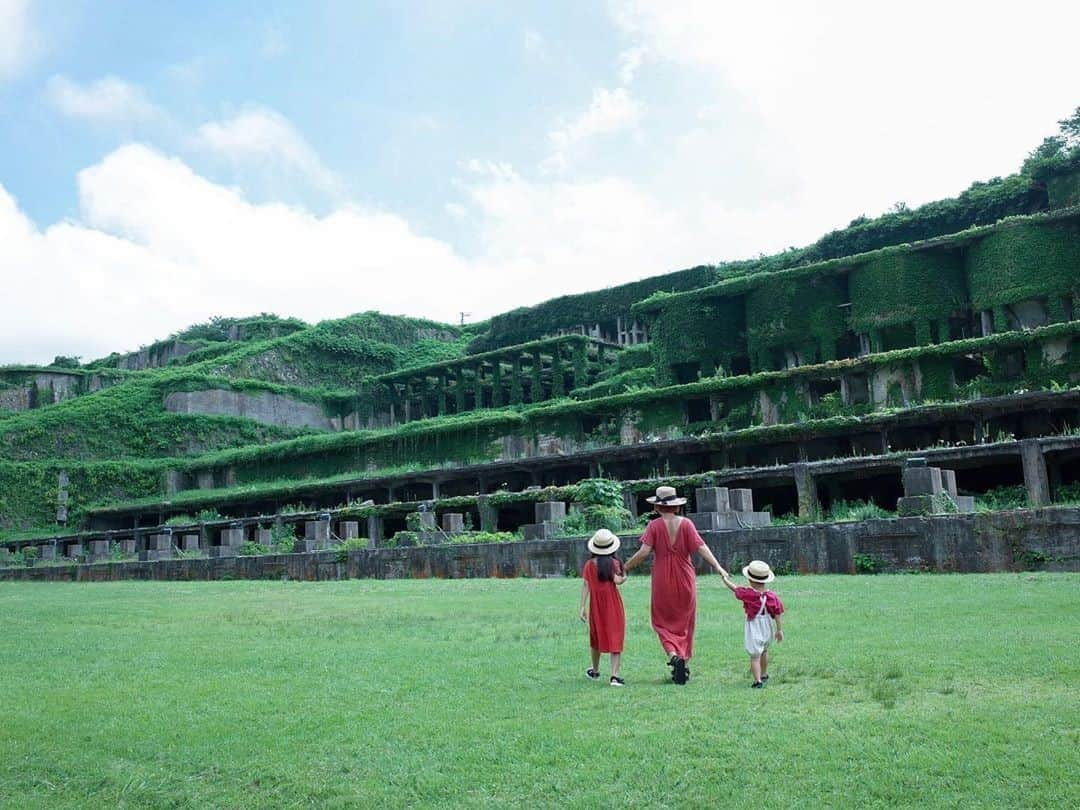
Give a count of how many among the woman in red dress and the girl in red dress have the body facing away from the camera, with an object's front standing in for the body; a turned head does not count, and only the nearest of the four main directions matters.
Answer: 2

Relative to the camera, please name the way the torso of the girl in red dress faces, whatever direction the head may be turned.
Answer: away from the camera

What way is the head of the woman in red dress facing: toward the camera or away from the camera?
away from the camera

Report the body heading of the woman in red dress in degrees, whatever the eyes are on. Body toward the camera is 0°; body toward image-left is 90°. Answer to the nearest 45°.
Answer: approximately 180°

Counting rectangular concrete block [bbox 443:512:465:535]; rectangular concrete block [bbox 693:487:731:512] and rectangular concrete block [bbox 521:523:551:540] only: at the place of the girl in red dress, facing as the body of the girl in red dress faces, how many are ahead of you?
3

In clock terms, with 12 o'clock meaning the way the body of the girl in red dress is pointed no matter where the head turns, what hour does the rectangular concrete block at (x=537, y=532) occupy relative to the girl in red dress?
The rectangular concrete block is roughly at 12 o'clock from the girl in red dress.

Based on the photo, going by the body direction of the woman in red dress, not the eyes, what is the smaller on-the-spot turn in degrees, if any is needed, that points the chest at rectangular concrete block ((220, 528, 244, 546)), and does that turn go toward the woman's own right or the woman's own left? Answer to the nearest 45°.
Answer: approximately 45° to the woman's own left

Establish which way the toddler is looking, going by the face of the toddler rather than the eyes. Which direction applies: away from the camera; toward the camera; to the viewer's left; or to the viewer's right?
away from the camera
